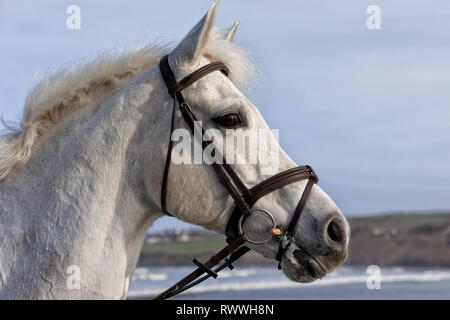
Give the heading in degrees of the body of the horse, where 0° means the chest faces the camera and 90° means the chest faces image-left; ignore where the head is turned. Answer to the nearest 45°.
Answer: approximately 270°
